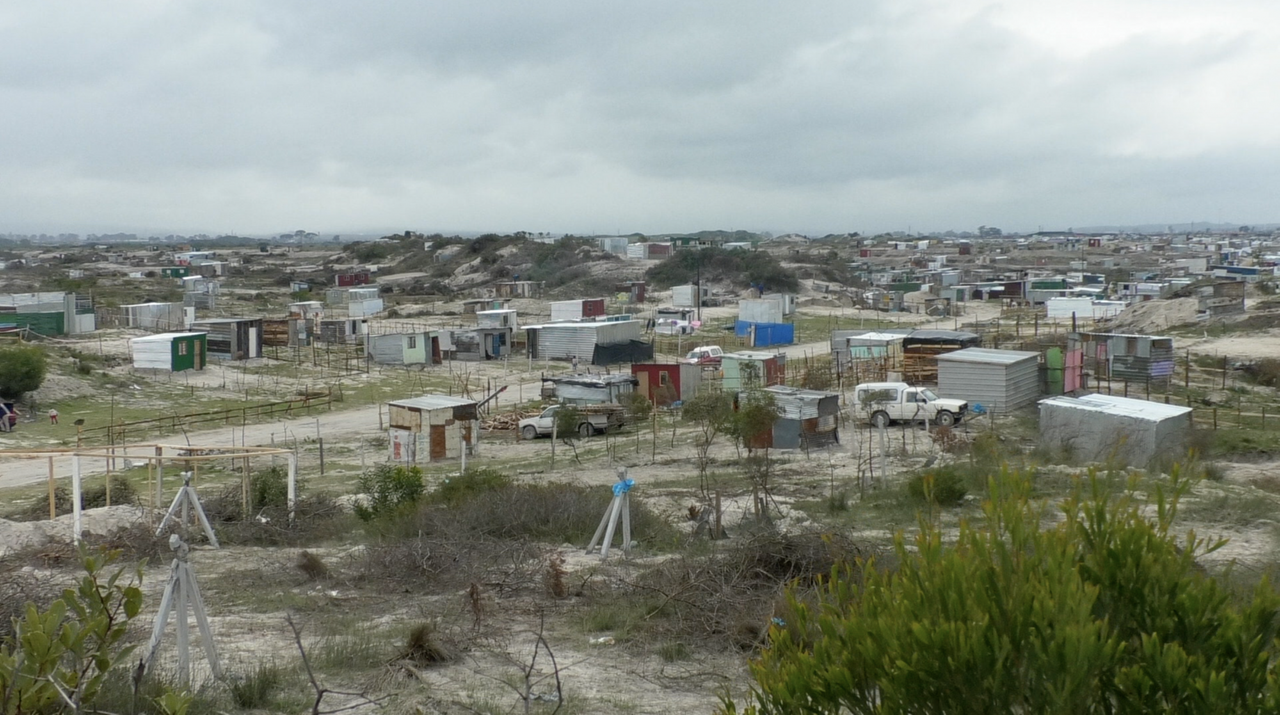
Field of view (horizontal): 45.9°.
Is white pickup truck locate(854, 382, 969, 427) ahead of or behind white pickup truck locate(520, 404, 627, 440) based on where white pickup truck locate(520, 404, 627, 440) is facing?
behind

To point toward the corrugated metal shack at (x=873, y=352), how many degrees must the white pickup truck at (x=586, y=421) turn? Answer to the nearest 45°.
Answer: approximately 135° to its right

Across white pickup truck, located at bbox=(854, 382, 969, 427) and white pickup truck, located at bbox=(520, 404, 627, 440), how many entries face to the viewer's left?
1

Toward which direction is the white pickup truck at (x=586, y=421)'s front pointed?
to the viewer's left

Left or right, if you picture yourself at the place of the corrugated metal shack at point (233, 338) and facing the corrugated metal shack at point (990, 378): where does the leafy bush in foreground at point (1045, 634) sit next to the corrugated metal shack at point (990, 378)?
right

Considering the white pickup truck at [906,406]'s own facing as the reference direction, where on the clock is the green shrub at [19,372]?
The green shrub is roughly at 6 o'clock from the white pickup truck.

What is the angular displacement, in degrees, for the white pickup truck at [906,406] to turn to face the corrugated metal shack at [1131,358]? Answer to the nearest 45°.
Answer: approximately 45° to its left

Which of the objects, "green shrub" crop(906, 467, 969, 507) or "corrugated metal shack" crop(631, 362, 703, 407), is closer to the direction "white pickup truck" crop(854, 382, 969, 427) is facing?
the green shrub

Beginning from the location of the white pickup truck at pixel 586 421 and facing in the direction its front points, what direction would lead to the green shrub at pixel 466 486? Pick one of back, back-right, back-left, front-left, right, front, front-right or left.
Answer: left

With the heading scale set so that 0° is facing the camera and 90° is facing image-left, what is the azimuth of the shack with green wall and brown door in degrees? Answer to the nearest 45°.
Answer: approximately 315°

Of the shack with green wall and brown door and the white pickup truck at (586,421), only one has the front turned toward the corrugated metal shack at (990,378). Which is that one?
the shack with green wall and brown door

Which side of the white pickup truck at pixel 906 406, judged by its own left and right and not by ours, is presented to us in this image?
right

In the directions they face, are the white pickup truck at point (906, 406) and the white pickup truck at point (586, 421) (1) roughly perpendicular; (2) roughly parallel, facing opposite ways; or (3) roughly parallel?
roughly parallel, facing opposite ways
